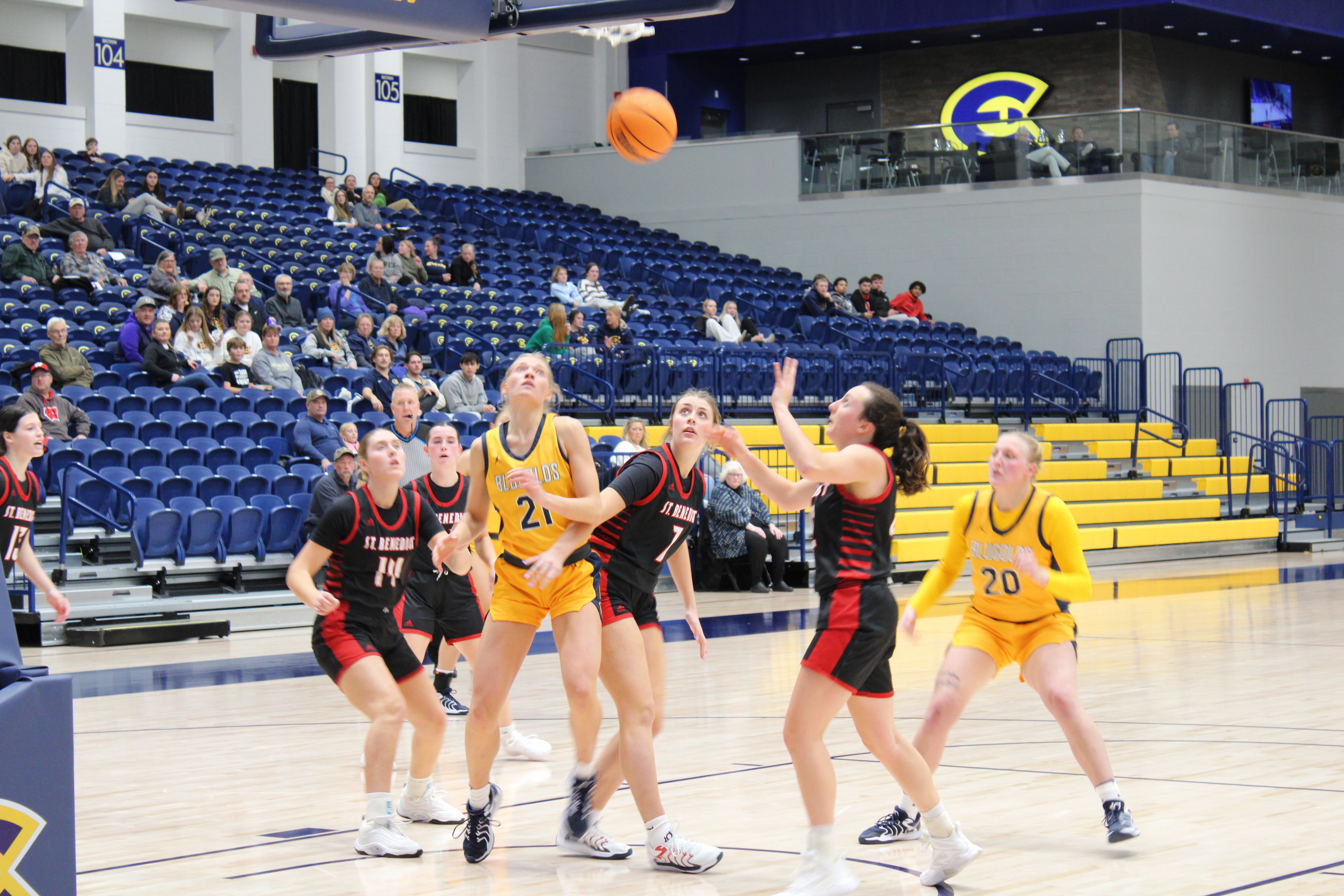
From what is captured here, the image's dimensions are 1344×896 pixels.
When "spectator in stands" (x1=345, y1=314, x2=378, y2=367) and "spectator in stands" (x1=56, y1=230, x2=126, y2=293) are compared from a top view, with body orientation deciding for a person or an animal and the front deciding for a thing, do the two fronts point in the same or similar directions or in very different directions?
same or similar directions

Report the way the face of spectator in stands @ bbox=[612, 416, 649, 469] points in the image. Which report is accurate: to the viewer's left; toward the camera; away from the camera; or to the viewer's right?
toward the camera

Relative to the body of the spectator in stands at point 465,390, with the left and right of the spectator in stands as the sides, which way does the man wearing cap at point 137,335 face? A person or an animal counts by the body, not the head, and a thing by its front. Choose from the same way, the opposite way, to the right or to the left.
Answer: the same way

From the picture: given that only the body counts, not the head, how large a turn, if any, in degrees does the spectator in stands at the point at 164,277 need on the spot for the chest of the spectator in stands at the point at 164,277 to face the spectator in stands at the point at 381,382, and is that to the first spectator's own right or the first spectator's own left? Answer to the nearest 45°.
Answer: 0° — they already face them

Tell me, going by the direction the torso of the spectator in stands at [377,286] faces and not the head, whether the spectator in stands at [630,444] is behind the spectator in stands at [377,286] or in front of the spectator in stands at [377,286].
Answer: in front

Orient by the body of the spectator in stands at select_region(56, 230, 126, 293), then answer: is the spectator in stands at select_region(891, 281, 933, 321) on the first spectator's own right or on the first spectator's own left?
on the first spectator's own left

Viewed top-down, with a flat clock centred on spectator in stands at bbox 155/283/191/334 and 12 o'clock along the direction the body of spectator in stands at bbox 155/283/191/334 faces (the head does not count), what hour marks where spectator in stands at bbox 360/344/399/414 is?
spectator in stands at bbox 360/344/399/414 is roughly at 11 o'clock from spectator in stands at bbox 155/283/191/334.

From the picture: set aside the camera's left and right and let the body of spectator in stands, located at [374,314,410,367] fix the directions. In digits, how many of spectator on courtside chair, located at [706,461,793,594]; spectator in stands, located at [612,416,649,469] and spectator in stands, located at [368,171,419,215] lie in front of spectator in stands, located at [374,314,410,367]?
2

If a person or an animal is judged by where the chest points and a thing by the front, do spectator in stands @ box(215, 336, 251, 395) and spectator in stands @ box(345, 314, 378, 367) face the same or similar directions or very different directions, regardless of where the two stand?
same or similar directions

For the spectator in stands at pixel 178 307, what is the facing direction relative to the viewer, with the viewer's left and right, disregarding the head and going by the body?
facing the viewer and to the right of the viewer

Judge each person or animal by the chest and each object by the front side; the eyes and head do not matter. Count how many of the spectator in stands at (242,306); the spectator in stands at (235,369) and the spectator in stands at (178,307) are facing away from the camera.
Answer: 0

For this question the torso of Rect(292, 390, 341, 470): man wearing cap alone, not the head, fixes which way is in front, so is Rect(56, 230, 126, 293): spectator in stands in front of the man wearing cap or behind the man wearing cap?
behind

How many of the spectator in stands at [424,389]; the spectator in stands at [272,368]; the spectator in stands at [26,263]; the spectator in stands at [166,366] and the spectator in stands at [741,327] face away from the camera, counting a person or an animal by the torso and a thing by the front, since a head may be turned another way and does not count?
0

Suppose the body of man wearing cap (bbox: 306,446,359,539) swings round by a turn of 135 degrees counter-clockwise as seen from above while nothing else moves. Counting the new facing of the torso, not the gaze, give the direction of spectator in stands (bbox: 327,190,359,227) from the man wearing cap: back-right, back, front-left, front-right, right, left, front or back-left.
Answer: front

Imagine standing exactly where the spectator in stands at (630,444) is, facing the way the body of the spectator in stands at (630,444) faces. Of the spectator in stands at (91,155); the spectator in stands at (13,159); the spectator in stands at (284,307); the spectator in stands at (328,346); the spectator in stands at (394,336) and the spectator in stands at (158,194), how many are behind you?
6

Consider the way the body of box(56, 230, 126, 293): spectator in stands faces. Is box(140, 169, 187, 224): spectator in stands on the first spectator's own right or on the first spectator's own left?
on the first spectator's own left

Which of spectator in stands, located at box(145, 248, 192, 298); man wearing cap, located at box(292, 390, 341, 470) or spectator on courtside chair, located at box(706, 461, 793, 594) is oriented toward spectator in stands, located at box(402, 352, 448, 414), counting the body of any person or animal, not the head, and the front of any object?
spectator in stands, located at box(145, 248, 192, 298)

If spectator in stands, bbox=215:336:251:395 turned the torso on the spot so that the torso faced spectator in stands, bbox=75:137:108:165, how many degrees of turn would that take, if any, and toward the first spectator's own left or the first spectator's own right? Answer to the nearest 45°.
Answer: approximately 135° to the first spectator's own left

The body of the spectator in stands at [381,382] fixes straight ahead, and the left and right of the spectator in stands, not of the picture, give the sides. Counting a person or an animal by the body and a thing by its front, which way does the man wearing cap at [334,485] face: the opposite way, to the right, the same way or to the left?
the same way

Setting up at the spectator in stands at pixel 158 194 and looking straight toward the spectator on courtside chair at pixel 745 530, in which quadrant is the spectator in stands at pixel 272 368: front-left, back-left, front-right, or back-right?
front-right

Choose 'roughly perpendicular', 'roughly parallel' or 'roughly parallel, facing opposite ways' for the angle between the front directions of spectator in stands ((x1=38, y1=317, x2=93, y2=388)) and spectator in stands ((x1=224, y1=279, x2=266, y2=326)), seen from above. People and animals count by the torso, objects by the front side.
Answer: roughly parallel
